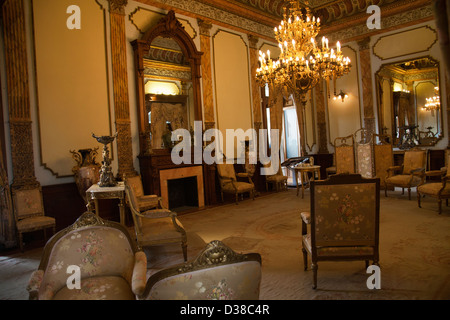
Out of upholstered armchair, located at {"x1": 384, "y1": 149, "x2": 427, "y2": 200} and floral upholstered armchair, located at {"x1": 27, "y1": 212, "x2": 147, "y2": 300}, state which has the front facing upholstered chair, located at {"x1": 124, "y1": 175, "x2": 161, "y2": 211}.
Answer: upholstered armchair, located at {"x1": 384, "y1": 149, "x2": 427, "y2": 200}

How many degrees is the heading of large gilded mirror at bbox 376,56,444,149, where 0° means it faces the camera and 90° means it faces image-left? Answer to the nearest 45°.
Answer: approximately 45°

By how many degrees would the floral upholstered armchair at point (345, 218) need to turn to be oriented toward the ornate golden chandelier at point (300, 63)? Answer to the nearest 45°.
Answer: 0° — it already faces it

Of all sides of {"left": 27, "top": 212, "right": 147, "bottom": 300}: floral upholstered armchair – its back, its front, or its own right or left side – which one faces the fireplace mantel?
back

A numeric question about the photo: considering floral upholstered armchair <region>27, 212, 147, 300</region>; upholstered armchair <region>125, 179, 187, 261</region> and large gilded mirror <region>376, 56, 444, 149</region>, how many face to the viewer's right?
1

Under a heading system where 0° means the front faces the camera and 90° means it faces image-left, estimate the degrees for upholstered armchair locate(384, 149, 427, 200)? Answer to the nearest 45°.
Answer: approximately 45°

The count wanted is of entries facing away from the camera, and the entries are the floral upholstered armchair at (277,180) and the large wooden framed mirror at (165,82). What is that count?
0

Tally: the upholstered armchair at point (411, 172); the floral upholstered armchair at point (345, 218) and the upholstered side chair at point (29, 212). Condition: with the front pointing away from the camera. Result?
1

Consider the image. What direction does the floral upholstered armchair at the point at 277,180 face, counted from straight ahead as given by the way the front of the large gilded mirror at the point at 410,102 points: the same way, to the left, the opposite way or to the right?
to the left

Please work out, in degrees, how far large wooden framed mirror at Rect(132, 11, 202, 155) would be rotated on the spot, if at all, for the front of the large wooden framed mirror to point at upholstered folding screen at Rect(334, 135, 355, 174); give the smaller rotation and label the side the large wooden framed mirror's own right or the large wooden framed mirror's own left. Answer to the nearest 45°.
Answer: approximately 45° to the large wooden framed mirror's own left

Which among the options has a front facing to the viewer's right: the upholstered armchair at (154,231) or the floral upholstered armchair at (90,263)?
the upholstered armchair

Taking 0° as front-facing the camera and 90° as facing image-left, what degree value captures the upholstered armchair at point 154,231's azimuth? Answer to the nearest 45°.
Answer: approximately 270°
